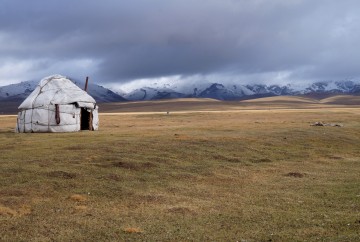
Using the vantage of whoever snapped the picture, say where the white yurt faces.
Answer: facing the viewer and to the right of the viewer
